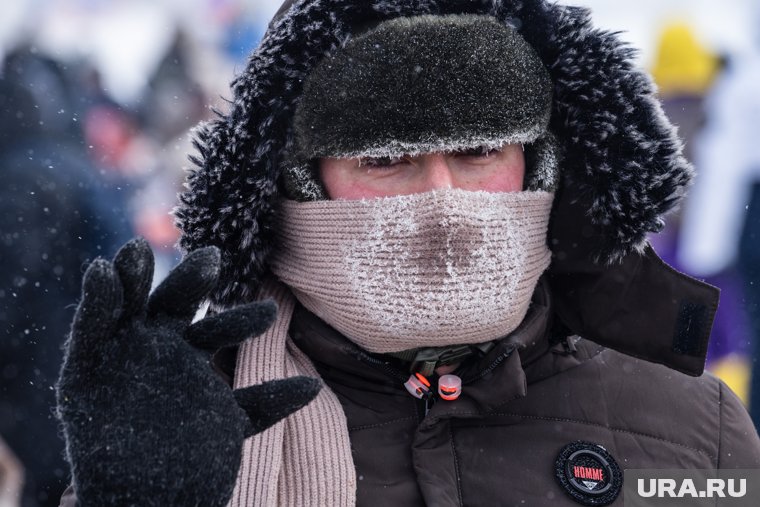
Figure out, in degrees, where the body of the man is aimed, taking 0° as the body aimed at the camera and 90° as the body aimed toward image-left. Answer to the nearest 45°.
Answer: approximately 0°

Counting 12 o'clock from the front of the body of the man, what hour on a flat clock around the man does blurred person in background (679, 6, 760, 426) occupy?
The blurred person in background is roughly at 7 o'clock from the man.

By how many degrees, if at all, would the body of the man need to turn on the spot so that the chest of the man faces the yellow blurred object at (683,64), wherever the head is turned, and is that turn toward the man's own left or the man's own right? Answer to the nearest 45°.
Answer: approximately 135° to the man's own left

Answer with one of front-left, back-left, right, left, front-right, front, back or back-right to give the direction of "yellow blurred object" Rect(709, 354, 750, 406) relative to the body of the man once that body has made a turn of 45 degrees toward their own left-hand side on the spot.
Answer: left

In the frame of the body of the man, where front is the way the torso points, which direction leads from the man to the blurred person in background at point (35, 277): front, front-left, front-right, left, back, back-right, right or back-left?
back-right

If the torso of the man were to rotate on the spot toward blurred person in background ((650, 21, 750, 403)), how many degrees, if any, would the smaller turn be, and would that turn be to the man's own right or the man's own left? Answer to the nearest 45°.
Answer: approximately 135° to the man's own left

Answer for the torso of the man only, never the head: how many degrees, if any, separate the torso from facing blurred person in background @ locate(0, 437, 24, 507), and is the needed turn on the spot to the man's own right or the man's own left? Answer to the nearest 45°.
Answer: approximately 135° to the man's own right
